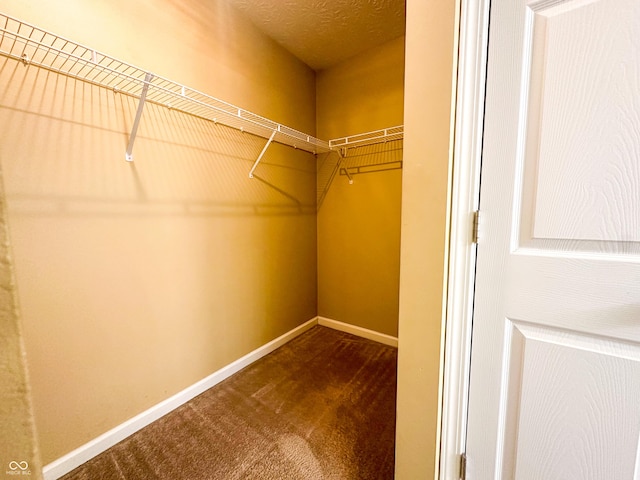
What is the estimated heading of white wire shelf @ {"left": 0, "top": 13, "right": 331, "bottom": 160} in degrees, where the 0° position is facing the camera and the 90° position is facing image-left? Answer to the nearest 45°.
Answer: approximately 315°

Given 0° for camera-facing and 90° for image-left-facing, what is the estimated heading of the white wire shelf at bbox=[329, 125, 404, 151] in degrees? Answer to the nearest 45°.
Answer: approximately 45°

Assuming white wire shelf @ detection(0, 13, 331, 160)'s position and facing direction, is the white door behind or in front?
in front

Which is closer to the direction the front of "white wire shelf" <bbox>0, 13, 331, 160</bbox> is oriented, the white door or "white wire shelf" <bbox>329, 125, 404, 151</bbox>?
the white door

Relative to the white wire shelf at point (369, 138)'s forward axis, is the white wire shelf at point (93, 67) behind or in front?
in front

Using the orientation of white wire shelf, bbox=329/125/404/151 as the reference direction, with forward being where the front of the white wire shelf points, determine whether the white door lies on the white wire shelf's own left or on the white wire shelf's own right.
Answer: on the white wire shelf's own left

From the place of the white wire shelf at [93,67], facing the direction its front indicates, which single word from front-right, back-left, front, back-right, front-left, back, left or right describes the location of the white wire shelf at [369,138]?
front-left

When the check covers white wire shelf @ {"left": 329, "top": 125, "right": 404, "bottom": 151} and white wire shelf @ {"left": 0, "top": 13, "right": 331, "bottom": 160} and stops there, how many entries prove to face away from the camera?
0
